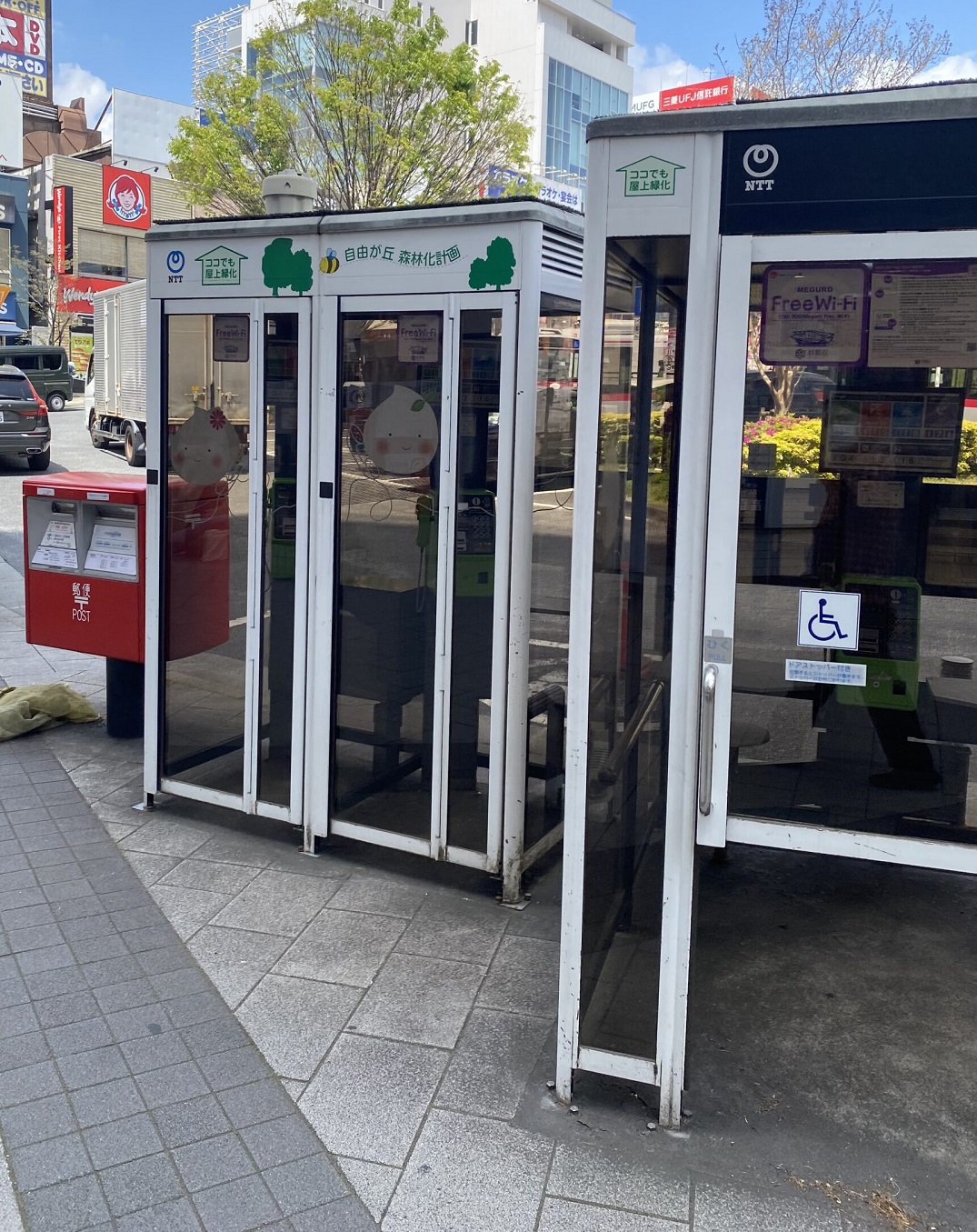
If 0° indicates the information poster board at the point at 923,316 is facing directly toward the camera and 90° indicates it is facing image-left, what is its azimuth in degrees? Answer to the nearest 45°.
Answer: approximately 0°

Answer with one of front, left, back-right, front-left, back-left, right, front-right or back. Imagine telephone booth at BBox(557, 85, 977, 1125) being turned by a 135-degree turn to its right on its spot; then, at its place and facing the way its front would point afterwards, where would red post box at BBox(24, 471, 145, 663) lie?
front

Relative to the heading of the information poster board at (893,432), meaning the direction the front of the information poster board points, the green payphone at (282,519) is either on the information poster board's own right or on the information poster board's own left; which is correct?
on the information poster board's own right

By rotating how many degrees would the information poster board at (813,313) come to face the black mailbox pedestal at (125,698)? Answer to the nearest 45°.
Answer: approximately 135° to its right

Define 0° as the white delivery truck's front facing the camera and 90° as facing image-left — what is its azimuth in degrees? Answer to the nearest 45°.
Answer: approximately 135°

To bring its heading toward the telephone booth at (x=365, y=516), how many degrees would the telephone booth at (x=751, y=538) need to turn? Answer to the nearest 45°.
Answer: approximately 135° to its right
